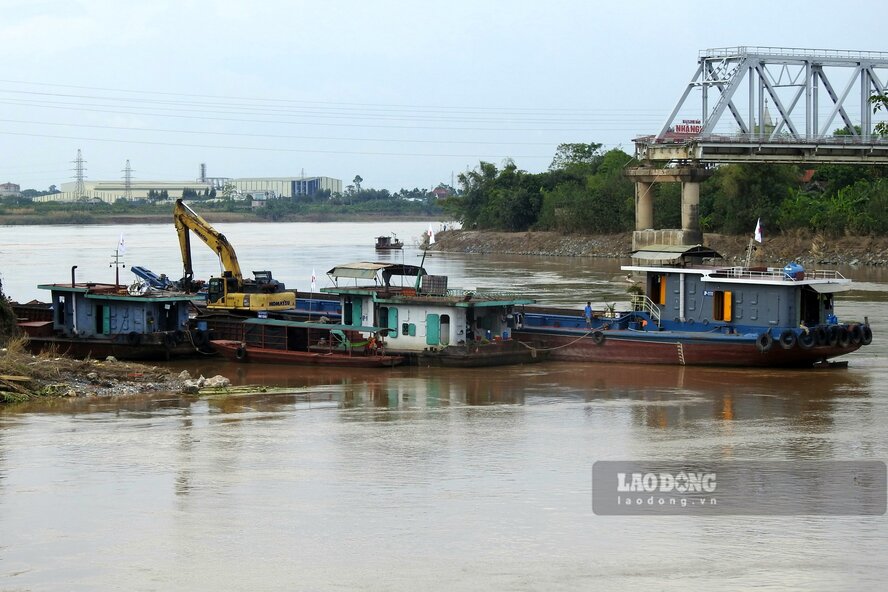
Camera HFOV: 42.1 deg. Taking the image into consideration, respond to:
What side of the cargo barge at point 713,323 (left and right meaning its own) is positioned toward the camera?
left

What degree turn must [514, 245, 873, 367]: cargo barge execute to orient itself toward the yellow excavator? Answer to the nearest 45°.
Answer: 0° — it already faces it
